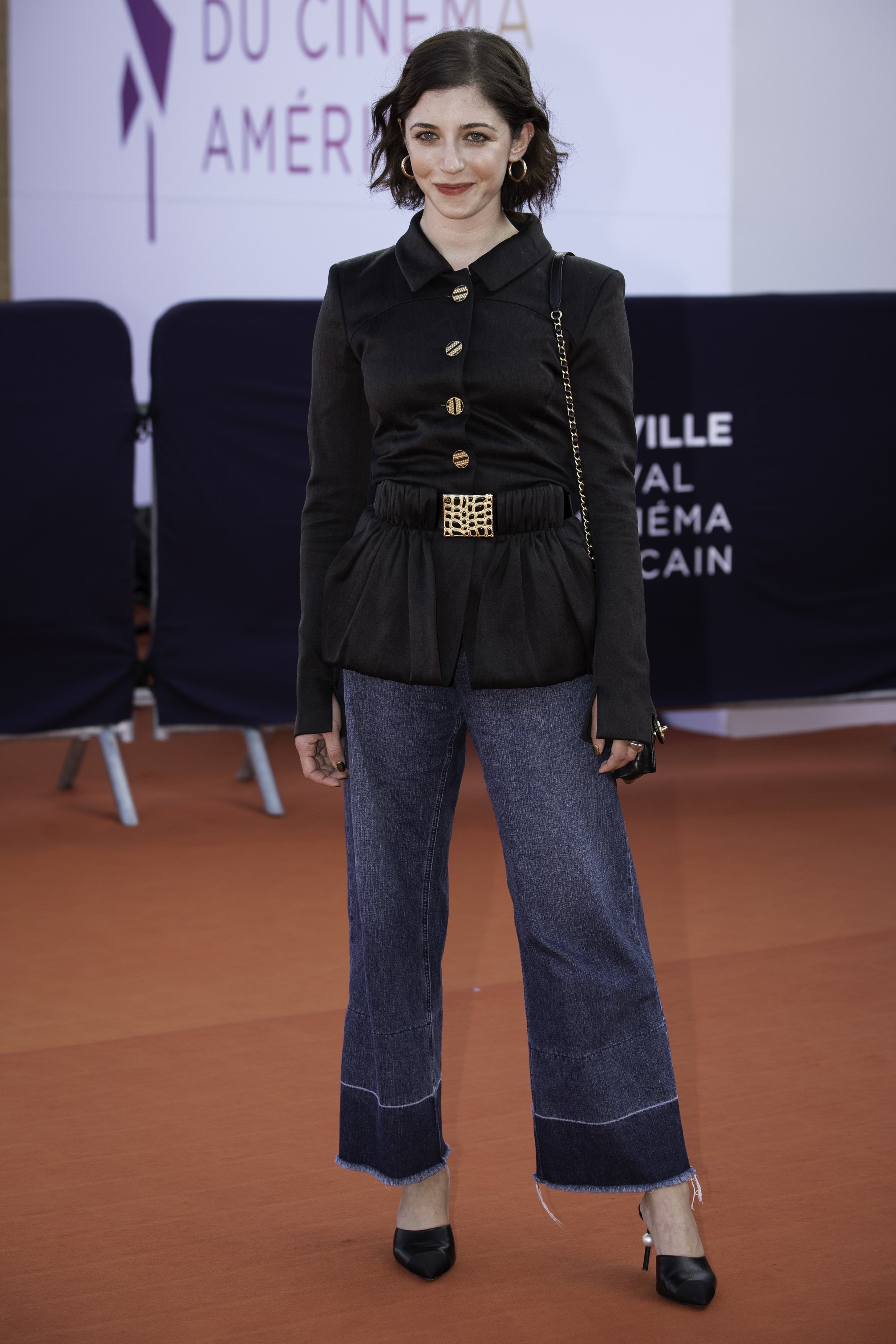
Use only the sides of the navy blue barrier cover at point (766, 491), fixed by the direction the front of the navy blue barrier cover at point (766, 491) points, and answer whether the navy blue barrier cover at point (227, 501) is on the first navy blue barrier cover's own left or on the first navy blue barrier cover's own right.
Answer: on the first navy blue barrier cover's own right

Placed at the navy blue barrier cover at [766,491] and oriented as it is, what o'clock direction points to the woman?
The woman is roughly at 12 o'clock from the navy blue barrier cover.

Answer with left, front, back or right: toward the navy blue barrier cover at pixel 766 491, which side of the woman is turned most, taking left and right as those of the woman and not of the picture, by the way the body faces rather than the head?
back

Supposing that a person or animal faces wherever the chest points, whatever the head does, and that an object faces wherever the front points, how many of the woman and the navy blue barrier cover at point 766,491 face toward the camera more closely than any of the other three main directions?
2

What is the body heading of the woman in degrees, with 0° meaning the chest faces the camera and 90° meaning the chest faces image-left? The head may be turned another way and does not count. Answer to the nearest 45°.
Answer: approximately 0°

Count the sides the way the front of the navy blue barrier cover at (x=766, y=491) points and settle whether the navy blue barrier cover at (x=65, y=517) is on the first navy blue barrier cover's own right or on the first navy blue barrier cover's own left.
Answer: on the first navy blue barrier cover's own right

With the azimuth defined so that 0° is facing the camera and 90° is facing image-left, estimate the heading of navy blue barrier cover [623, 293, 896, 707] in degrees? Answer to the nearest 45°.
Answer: approximately 0°
